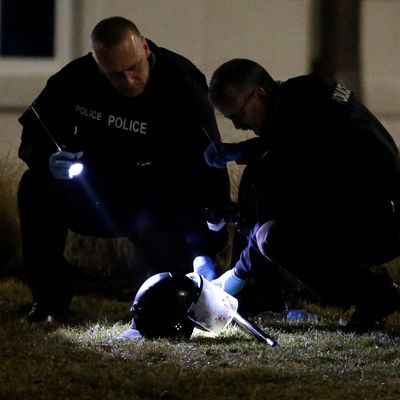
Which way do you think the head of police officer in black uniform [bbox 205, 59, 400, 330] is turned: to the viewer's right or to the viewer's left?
to the viewer's left

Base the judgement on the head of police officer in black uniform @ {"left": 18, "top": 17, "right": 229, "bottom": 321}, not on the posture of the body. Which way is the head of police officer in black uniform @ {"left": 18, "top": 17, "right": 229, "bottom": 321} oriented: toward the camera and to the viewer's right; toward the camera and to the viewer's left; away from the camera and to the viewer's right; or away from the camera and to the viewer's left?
toward the camera and to the viewer's right

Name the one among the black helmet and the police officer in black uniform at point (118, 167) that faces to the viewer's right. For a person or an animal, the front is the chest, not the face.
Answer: the black helmet

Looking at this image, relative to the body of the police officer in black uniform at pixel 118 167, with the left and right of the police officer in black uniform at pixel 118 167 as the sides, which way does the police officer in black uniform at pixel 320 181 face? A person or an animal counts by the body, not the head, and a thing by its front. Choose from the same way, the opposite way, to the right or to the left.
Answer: to the right

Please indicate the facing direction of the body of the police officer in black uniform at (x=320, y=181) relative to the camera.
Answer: to the viewer's left

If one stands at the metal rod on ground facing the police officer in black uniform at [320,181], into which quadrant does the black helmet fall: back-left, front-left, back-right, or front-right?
back-left

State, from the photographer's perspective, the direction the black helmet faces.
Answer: facing to the right of the viewer

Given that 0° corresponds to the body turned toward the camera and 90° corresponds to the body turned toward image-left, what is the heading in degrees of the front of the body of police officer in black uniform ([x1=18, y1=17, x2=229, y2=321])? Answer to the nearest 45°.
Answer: approximately 0°
